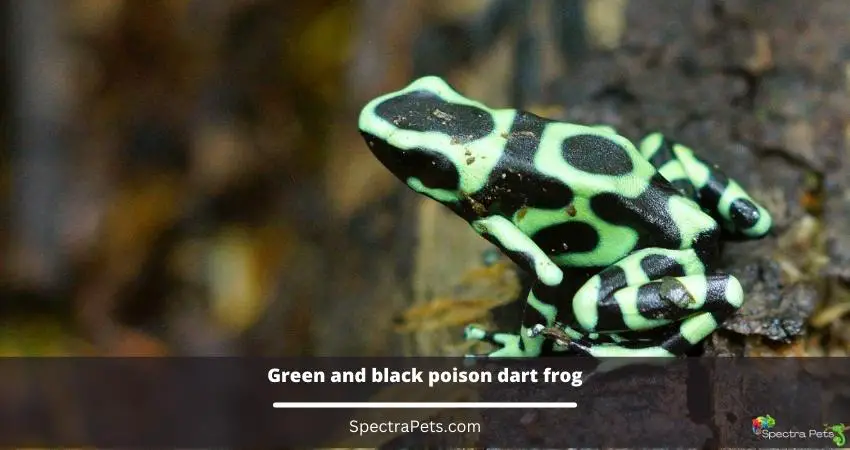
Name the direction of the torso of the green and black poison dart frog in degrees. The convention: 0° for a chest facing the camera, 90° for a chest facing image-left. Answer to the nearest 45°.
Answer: approximately 90°
